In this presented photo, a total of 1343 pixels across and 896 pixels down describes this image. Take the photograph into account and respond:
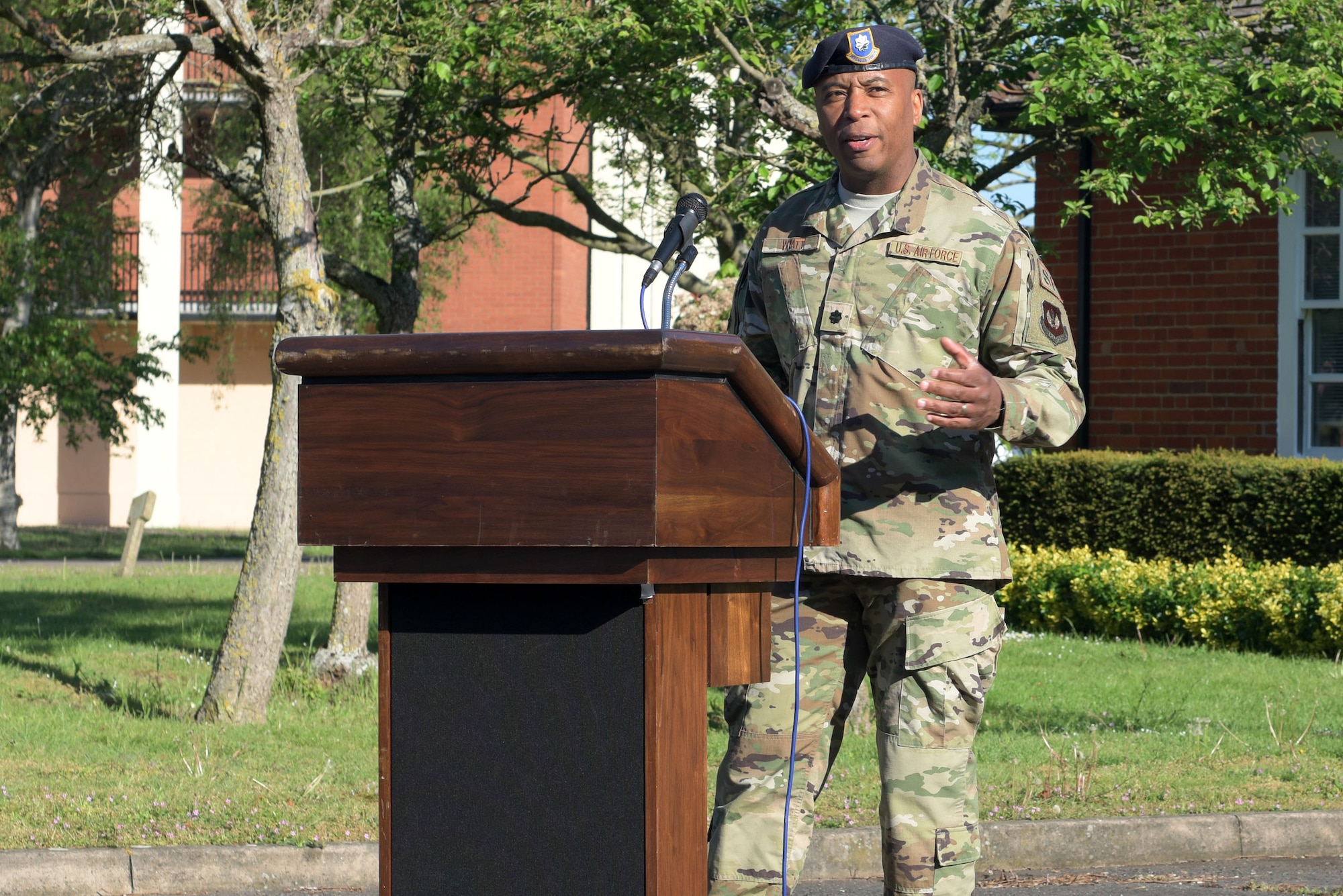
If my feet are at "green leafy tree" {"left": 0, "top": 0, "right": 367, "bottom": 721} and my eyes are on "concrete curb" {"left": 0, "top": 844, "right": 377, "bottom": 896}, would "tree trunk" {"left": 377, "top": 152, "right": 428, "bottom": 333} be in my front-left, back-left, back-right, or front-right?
back-left

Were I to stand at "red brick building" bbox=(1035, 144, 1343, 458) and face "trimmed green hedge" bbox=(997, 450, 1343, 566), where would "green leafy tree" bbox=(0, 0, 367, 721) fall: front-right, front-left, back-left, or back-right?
front-right

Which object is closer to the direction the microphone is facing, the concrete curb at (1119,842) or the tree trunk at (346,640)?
the concrete curb

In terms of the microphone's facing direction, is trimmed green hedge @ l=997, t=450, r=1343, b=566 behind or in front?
in front

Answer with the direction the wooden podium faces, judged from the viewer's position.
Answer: facing the viewer and to the left of the viewer

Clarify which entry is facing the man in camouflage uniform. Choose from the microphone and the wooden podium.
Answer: the microphone

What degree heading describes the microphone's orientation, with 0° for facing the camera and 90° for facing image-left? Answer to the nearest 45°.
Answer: approximately 225°

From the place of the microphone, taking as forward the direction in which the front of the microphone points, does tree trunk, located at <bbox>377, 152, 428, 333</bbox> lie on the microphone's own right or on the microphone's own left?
on the microphone's own left

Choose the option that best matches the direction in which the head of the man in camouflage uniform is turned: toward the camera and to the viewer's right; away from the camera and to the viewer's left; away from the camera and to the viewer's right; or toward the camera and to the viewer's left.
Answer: toward the camera and to the viewer's left

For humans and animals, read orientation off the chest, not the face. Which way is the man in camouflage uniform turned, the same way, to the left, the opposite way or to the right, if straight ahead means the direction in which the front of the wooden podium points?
the same way

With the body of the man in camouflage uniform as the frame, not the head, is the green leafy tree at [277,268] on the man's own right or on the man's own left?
on the man's own right

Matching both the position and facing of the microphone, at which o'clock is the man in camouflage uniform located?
The man in camouflage uniform is roughly at 12 o'clock from the microphone.
